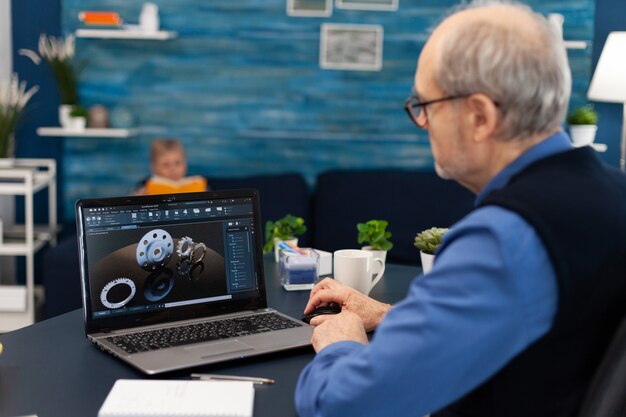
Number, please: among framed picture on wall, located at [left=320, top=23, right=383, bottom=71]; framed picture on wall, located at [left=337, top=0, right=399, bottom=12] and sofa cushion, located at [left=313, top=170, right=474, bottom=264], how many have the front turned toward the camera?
3

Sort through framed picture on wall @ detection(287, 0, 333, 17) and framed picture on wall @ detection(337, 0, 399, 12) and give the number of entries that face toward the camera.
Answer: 2

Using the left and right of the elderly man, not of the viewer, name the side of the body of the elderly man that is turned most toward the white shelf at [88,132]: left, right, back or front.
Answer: front

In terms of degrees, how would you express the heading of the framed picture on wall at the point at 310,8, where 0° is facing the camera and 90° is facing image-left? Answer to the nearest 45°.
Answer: approximately 0°

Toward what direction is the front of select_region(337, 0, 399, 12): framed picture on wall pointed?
toward the camera

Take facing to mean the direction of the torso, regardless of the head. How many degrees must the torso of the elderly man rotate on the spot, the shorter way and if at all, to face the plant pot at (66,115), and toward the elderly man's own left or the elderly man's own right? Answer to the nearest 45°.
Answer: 0° — they already face it

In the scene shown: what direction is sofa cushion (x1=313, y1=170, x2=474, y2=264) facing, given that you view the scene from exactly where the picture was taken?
facing the viewer

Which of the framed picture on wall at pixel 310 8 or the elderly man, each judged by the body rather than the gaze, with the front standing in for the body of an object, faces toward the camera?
the framed picture on wall

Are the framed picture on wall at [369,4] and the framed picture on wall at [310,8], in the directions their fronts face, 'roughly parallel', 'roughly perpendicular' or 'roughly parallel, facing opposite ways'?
roughly parallel

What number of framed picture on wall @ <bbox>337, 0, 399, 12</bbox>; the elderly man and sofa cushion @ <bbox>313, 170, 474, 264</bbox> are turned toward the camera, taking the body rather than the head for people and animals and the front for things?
2

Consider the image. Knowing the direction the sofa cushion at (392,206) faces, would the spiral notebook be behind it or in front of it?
in front

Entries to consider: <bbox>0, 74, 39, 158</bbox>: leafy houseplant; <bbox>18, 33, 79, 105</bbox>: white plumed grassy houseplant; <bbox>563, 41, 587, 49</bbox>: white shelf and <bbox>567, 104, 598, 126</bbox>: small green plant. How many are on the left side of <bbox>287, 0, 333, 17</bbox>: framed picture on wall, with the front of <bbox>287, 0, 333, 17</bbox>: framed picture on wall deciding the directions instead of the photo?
2

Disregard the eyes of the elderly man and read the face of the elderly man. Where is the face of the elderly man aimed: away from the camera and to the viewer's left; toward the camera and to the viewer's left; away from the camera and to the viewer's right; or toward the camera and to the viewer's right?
away from the camera and to the viewer's left

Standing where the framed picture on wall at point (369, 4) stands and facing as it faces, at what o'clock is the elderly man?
The elderly man is roughly at 12 o'clock from the framed picture on wall.
